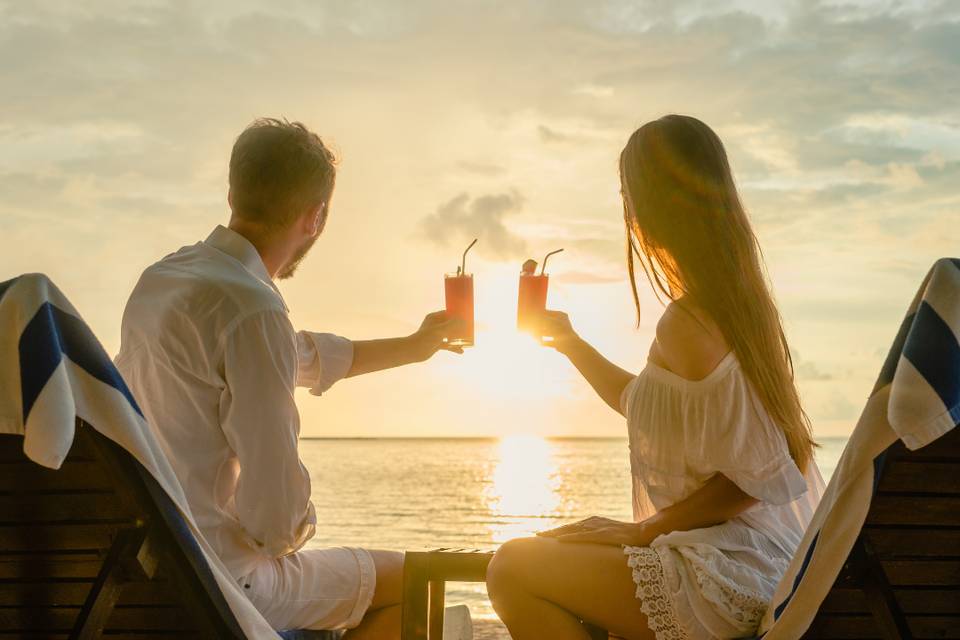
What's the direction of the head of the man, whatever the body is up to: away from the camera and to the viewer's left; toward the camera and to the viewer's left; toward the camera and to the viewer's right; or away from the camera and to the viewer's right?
away from the camera and to the viewer's right

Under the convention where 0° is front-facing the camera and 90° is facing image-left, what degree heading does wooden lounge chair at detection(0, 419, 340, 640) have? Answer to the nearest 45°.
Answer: approximately 225°

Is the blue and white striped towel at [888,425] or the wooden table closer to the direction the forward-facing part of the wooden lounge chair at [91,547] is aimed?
the wooden table

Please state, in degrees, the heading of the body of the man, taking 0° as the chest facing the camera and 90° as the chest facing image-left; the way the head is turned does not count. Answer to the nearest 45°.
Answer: approximately 225°

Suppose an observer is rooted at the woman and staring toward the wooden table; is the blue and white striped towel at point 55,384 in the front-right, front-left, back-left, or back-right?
front-left

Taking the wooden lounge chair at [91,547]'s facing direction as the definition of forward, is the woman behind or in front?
in front

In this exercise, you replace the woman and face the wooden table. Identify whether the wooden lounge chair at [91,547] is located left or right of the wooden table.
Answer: left

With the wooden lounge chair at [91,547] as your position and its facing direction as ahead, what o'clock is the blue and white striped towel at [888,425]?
The blue and white striped towel is roughly at 2 o'clock from the wooden lounge chair.

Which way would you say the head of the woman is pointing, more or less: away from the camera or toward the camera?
away from the camera
